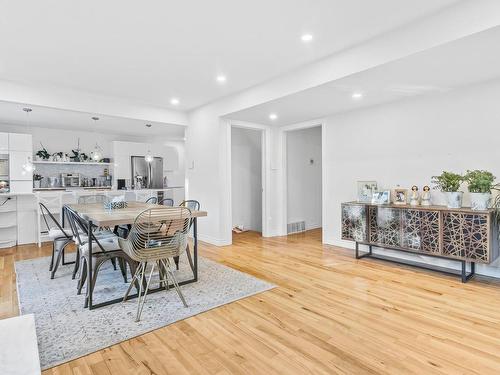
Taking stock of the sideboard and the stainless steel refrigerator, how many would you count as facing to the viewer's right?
0

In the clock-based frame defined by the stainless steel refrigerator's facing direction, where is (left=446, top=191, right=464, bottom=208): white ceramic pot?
The white ceramic pot is roughly at 11 o'clock from the stainless steel refrigerator.

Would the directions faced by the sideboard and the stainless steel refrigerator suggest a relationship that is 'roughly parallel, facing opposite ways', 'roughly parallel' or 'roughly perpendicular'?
roughly perpendicular

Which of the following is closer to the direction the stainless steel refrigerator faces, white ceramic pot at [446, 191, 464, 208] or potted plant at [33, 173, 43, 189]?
the white ceramic pot

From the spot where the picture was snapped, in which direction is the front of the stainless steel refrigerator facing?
facing the viewer

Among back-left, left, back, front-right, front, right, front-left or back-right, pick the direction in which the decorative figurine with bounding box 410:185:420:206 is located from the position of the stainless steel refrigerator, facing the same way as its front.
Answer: front-left

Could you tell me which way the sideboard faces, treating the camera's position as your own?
facing the viewer and to the left of the viewer

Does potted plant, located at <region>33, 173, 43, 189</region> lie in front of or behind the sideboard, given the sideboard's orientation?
in front

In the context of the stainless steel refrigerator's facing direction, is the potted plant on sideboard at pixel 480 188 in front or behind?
in front

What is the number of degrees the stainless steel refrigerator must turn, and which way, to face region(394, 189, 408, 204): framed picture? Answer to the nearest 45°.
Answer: approximately 45° to its left

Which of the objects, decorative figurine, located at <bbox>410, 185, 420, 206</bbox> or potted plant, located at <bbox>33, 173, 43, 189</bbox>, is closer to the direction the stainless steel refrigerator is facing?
the decorative figurine

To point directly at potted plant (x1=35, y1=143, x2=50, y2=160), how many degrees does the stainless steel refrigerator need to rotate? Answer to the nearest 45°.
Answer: approximately 90° to its right

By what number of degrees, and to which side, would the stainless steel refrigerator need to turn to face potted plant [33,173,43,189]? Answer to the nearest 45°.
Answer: approximately 90° to its right
